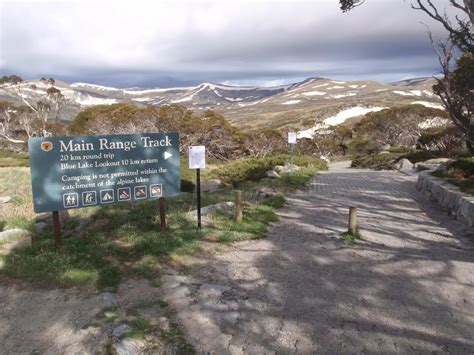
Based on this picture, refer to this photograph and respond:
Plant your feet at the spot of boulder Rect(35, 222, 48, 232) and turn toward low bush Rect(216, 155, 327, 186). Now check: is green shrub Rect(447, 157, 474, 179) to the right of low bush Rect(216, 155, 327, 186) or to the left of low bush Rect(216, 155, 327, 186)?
right

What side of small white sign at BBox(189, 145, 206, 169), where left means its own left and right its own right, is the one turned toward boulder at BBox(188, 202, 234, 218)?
back

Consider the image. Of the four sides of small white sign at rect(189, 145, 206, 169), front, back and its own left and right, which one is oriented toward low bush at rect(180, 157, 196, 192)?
back

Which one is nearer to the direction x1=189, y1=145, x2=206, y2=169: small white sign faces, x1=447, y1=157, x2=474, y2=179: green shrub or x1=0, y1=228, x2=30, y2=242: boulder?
the boulder

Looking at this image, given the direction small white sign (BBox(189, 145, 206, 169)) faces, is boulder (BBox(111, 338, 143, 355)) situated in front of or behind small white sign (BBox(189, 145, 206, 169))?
in front

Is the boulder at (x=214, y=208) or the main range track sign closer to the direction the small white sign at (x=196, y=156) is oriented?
the main range track sign

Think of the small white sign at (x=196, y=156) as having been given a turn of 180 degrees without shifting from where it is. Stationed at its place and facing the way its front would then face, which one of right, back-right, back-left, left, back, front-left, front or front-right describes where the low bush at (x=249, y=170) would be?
front

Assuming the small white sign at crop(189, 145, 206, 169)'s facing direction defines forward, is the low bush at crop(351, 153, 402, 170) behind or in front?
behind

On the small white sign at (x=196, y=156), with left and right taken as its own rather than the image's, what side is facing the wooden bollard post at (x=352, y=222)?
left

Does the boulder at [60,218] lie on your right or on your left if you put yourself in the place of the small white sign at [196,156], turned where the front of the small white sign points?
on your right

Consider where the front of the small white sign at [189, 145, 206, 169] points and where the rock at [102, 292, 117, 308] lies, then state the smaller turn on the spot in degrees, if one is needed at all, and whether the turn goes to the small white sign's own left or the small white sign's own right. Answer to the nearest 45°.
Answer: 0° — it already faces it

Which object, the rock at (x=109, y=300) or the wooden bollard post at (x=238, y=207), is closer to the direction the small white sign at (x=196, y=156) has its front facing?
the rock

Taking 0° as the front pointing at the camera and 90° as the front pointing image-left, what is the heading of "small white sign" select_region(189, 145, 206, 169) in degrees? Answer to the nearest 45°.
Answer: approximately 0°

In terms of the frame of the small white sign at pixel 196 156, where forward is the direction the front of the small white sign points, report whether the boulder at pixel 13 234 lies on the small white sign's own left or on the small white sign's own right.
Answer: on the small white sign's own right

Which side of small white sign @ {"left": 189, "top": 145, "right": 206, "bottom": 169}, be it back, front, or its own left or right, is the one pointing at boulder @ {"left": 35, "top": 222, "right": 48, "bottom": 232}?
right

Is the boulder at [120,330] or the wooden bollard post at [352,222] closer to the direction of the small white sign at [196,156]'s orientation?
the boulder
